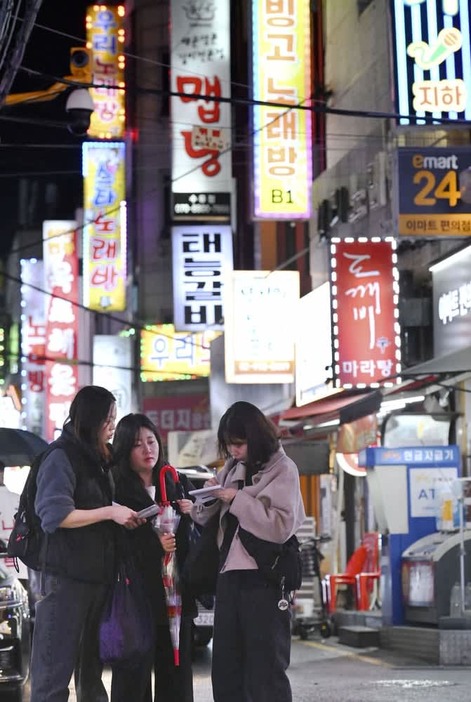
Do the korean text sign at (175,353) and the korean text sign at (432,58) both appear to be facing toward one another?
no

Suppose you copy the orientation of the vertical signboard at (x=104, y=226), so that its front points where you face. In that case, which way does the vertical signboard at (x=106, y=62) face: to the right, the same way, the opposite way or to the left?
the same way

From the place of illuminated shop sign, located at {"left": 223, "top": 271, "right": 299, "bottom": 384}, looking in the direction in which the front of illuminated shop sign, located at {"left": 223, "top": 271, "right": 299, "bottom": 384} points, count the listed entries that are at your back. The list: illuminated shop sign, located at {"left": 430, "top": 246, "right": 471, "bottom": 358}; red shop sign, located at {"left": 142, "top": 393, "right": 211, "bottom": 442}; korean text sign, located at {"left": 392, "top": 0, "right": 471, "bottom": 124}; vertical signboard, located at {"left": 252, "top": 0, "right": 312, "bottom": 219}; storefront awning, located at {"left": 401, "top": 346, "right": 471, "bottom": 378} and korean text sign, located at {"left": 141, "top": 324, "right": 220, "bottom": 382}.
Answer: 2

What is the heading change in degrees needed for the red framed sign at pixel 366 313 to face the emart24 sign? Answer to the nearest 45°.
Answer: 0° — it already faces it

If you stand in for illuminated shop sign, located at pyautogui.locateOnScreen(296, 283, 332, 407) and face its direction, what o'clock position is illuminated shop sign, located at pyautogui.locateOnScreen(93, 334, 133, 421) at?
illuminated shop sign, located at pyautogui.locateOnScreen(93, 334, 133, 421) is roughly at 4 o'clock from illuminated shop sign, located at pyautogui.locateOnScreen(296, 283, 332, 407).

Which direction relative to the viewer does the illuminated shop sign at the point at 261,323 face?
toward the camera

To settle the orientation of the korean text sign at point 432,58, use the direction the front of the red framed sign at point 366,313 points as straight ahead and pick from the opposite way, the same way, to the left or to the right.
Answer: the same way

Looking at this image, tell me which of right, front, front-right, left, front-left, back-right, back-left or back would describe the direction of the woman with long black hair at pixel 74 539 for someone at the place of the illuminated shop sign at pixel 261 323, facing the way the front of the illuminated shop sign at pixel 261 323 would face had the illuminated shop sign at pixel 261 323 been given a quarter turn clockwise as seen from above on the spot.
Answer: left

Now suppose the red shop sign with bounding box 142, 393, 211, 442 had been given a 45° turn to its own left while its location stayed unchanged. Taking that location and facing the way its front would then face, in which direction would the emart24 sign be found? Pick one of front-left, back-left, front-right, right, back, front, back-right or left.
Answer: front-right

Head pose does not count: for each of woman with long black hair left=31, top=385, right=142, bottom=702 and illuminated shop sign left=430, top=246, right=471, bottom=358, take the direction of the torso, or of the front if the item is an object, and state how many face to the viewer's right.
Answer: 1

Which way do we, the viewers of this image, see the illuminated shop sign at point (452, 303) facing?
facing the viewer and to the left of the viewer

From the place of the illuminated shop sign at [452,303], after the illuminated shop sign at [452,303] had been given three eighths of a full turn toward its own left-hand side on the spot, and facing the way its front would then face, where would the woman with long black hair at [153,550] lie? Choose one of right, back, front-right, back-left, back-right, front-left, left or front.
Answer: right

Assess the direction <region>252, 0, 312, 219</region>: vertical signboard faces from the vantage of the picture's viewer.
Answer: facing the viewer

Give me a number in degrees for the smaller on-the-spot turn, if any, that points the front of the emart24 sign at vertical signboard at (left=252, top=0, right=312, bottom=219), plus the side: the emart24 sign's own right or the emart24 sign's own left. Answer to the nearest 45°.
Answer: approximately 135° to the emart24 sign's own right

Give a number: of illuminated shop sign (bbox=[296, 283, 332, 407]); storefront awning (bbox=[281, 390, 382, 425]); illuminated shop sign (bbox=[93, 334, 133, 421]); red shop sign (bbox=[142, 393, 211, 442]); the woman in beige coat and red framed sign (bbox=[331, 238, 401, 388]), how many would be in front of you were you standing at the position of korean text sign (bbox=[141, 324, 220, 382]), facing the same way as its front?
4

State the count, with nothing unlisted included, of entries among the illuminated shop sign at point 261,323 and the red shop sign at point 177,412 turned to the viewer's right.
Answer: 0

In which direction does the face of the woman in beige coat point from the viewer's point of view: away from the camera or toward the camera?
toward the camera

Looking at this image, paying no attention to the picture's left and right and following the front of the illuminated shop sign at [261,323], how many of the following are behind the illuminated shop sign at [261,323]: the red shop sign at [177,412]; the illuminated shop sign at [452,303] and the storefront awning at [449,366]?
1

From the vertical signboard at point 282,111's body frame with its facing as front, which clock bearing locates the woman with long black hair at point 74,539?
The woman with long black hair is roughly at 12 o'clock from the vertical signboard.

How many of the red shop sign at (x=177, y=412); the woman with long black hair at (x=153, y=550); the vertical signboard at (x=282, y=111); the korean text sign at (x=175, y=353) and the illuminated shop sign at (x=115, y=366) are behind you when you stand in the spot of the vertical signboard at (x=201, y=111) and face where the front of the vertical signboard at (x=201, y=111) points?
3
